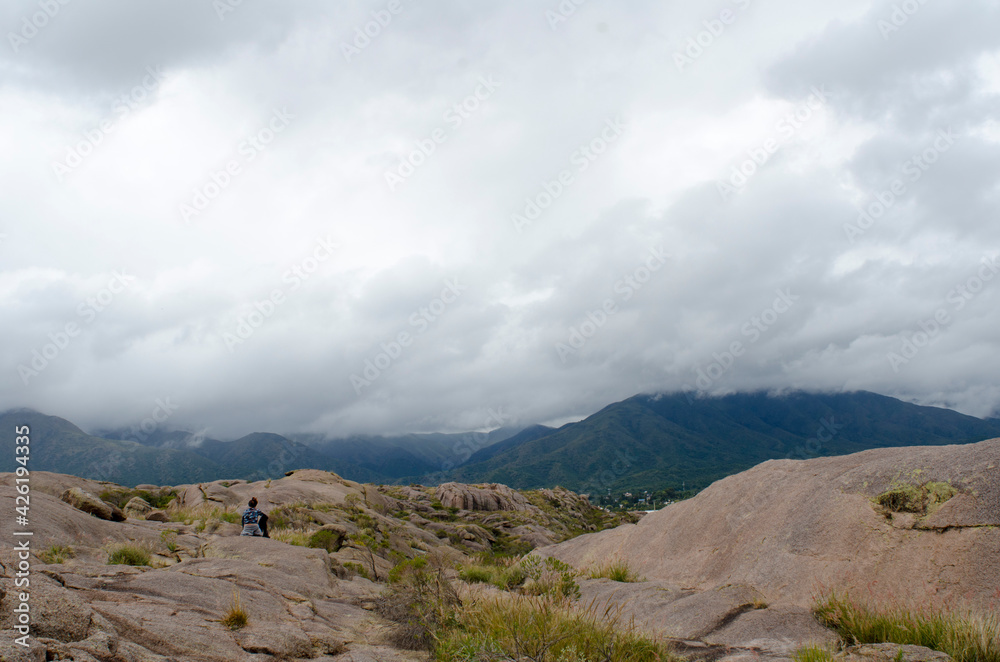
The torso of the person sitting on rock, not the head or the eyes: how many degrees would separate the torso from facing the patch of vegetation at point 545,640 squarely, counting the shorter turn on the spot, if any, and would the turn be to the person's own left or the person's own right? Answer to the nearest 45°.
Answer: approximately 180°

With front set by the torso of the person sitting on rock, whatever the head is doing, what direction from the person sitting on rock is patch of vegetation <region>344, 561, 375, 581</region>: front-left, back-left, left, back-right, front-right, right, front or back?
back-right

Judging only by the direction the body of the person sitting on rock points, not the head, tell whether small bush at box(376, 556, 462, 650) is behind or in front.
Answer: behind

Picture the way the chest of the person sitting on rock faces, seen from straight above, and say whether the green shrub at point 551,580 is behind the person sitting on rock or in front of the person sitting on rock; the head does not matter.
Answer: behind

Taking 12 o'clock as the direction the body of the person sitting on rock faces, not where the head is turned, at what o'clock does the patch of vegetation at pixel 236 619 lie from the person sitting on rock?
The patch of vegetation is roughly at 6 o'clock from the person sitting on rock.

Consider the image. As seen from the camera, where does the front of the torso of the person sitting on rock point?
away from the camera

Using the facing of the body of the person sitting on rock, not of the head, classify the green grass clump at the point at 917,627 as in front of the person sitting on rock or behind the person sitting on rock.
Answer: behind

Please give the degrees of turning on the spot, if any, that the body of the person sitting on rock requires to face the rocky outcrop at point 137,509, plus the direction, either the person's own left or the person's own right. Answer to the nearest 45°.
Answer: approximately 45° to the person's own left
